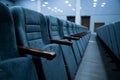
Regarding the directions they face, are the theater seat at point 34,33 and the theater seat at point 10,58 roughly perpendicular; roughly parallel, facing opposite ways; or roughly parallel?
roughly parallel

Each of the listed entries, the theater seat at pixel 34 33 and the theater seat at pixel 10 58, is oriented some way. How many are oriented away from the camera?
0
